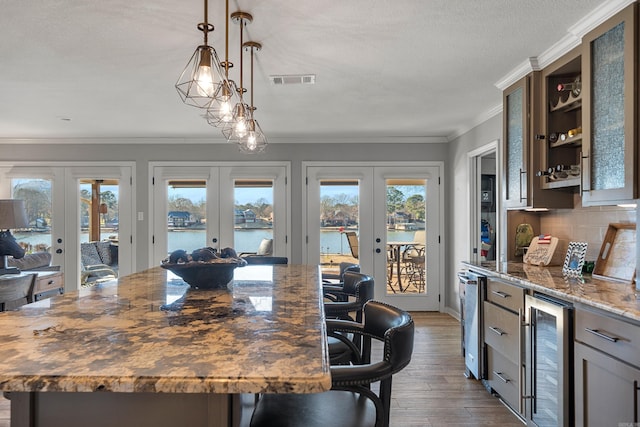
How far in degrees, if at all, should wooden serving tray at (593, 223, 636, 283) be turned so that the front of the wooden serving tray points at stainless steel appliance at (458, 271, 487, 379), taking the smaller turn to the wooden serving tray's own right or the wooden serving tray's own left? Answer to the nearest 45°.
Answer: approximately 45° to the wooden serving tray's own right

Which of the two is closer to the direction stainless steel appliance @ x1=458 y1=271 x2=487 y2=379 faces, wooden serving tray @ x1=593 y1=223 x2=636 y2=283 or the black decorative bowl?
the black decorative bowl

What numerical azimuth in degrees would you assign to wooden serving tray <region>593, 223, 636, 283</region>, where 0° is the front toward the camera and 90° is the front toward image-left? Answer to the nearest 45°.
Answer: approximately 45°

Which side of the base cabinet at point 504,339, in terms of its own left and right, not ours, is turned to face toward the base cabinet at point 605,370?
left

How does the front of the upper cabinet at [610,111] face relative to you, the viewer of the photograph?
facing the viewer and to the left of the viewer

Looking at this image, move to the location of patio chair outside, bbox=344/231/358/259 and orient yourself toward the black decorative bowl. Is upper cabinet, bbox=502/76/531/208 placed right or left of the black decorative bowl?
left

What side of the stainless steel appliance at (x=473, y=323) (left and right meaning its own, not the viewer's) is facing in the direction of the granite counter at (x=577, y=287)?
left

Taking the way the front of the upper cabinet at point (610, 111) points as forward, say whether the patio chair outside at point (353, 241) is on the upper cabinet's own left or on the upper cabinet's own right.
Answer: on the upper cabinet's own right

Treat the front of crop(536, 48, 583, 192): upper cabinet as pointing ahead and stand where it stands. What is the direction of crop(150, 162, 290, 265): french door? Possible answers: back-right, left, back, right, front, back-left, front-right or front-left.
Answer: front-right

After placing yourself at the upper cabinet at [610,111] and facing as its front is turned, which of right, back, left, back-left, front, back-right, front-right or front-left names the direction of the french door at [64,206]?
front-right

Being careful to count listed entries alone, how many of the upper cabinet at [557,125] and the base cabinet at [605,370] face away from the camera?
0
